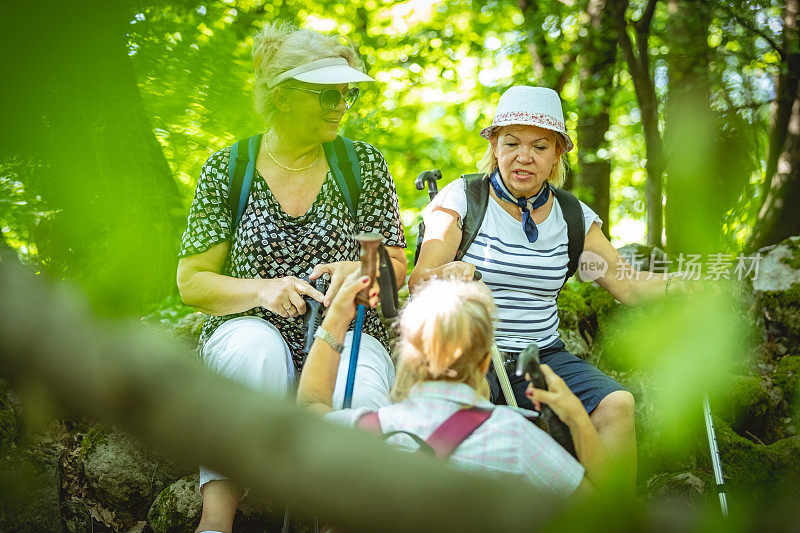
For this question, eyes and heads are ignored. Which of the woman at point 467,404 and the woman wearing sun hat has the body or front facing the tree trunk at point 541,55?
the woman

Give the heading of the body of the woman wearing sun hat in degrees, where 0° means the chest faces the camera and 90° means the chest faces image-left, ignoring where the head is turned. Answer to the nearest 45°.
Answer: approximately 0°

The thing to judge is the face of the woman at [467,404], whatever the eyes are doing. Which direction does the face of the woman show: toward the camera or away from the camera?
away from the camera

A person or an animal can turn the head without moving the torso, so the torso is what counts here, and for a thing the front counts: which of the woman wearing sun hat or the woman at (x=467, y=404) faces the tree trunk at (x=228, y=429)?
the woman wearing sun hat

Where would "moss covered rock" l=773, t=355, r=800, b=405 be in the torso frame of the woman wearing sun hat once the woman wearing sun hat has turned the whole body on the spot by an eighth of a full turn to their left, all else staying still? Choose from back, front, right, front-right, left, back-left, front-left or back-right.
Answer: left

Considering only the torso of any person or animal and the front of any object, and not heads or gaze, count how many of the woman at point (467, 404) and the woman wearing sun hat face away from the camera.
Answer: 1

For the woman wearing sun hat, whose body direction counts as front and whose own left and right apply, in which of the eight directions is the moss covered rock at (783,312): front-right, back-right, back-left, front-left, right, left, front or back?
back-left

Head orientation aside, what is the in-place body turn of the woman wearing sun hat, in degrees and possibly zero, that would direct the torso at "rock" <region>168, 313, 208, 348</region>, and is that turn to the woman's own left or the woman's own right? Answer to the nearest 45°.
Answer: approximately 90° to the woman's own right

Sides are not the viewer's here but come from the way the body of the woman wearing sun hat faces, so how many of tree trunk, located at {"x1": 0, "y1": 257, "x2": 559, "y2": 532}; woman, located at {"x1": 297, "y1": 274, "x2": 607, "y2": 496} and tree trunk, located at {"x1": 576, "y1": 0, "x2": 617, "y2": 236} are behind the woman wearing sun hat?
1

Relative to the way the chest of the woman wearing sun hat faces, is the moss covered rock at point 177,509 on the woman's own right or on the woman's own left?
on the woman's own right

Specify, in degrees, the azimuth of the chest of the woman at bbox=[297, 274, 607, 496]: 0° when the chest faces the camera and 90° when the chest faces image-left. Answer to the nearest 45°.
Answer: approximately 180°
